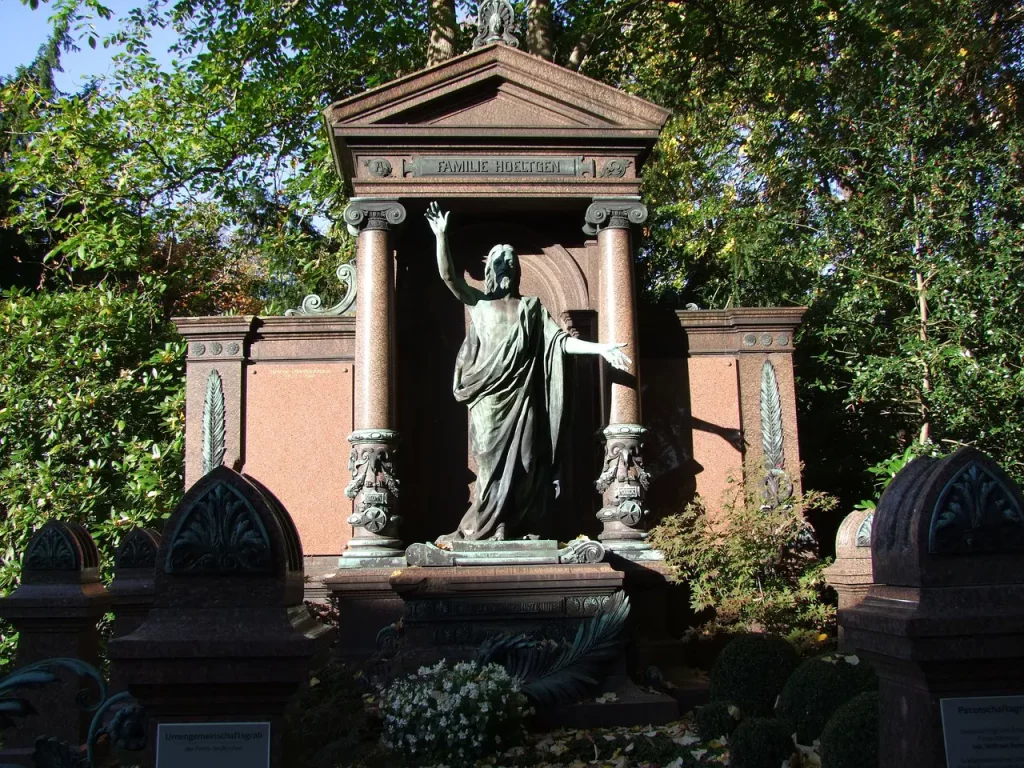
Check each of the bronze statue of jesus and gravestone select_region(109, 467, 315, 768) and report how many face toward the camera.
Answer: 2

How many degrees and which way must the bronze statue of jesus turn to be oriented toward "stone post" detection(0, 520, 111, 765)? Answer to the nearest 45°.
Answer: approximately 45° to its right

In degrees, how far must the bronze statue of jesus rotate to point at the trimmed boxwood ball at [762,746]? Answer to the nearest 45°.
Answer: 0° — it already faces it

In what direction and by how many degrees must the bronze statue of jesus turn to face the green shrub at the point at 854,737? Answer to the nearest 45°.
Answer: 0° — it already faces it

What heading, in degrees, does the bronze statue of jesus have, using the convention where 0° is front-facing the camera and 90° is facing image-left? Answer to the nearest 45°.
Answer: approximately 0°

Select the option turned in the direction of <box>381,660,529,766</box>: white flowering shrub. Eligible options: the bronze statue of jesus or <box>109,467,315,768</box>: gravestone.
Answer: the bronze statue of jesus

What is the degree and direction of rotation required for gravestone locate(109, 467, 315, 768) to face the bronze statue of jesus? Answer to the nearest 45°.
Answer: approximately 135° to its left

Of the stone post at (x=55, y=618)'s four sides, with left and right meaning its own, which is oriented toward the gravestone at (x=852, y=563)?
left
